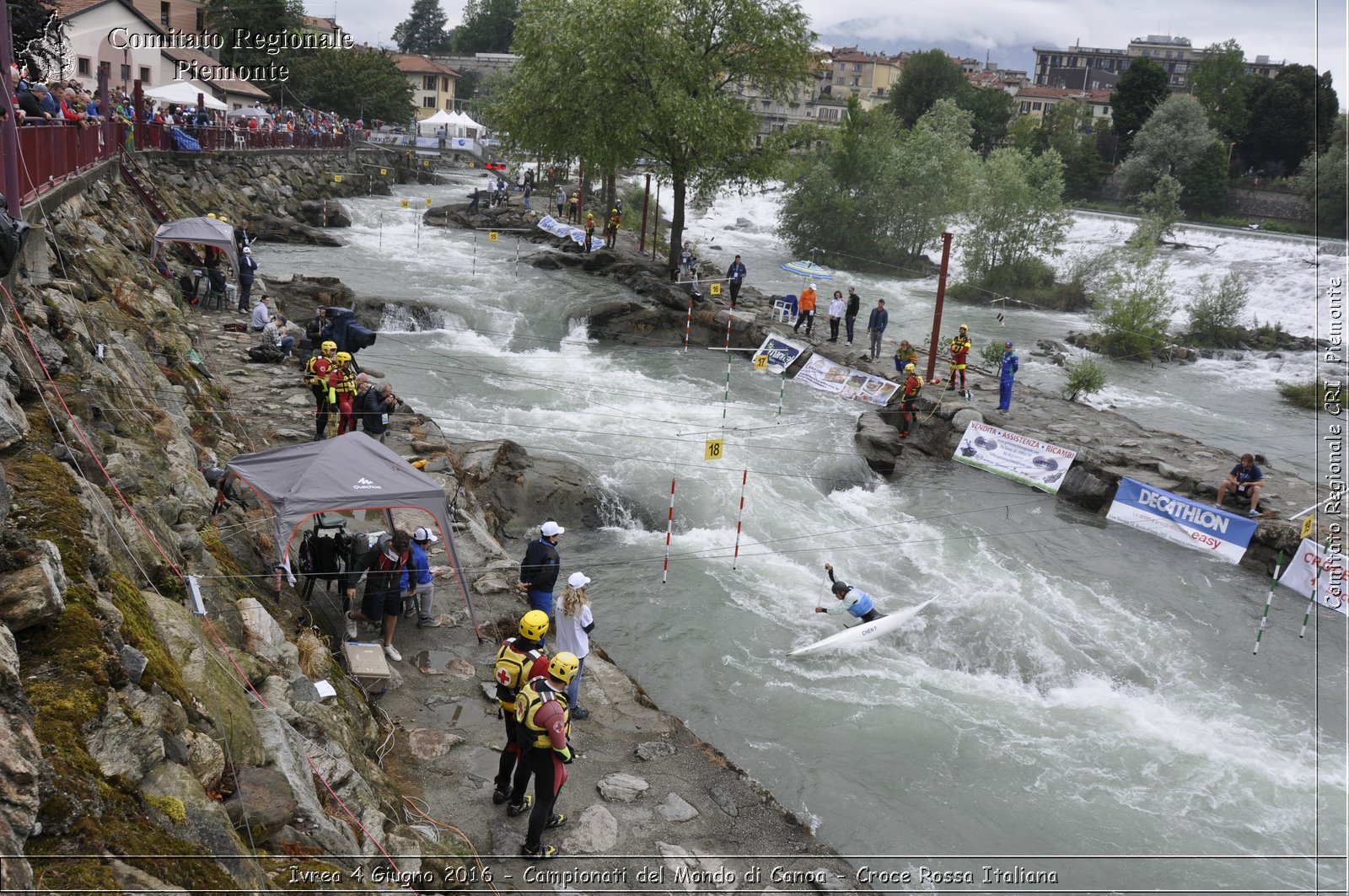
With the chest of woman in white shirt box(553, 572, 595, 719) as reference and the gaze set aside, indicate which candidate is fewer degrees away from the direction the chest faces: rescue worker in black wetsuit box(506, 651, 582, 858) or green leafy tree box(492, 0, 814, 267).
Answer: the green leafy tree

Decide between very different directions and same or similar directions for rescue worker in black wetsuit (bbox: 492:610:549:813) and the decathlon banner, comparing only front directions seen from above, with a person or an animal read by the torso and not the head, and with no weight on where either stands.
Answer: very different directions

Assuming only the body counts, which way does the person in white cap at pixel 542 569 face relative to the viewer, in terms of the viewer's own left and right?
facing away from the viewer and to the right of the viewer

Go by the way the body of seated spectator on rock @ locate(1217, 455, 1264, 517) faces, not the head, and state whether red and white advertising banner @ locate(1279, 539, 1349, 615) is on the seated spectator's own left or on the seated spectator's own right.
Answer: on the seated spectator's own left

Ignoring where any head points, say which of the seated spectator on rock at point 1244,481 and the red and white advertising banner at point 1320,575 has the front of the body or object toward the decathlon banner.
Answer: the seated spectator on rock

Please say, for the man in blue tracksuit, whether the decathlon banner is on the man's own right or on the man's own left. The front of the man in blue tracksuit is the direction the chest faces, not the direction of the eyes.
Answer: on the man's own left

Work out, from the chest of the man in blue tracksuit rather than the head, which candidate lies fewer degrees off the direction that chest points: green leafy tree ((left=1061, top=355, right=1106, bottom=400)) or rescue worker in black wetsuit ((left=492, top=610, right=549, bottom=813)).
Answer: the rescue worker in black wetsuit

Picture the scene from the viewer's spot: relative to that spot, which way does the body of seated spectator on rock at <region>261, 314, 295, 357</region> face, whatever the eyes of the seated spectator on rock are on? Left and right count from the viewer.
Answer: facing to the right of the viewer

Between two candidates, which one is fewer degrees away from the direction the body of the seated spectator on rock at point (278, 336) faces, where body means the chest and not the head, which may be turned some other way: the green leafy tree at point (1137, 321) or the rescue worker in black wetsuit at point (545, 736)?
the green leafy tree

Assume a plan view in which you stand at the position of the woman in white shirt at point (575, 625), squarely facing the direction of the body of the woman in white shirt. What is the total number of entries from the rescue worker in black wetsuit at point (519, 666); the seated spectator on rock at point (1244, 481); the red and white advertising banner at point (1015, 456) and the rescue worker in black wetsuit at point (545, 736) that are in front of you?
2
